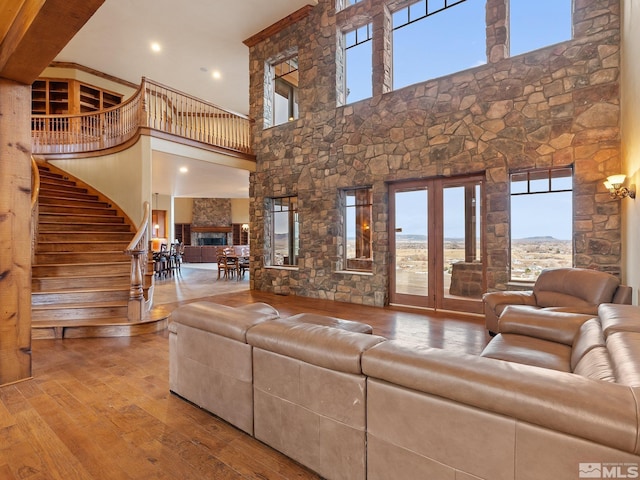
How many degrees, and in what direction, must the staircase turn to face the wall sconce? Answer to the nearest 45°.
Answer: approximately 45° to its left

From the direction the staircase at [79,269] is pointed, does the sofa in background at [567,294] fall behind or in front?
in front

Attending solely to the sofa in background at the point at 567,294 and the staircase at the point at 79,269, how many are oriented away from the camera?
0

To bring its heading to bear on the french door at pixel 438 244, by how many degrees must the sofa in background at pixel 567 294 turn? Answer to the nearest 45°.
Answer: approximately 90° to its right

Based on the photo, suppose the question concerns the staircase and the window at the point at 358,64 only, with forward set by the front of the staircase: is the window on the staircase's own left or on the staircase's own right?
on the staircase's own left

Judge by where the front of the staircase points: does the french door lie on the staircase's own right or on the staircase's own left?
on the staircase's own left

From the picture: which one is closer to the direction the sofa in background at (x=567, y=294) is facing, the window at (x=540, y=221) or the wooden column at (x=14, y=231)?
the wooden column

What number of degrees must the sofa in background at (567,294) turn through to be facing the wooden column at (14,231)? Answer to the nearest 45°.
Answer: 0° — it already faces it

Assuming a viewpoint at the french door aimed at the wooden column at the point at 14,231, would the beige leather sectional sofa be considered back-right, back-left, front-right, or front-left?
front-left

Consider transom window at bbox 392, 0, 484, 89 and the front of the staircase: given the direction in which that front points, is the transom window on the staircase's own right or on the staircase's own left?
on the staircase's own left
